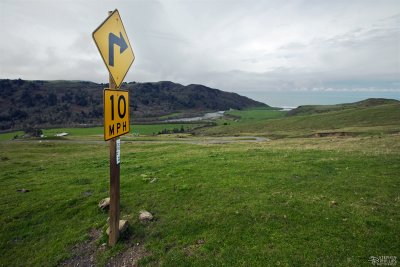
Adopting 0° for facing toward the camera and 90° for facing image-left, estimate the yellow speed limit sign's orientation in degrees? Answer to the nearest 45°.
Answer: approximately 315°

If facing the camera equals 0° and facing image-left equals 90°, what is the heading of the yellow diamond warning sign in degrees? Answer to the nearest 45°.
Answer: approximately 315°
